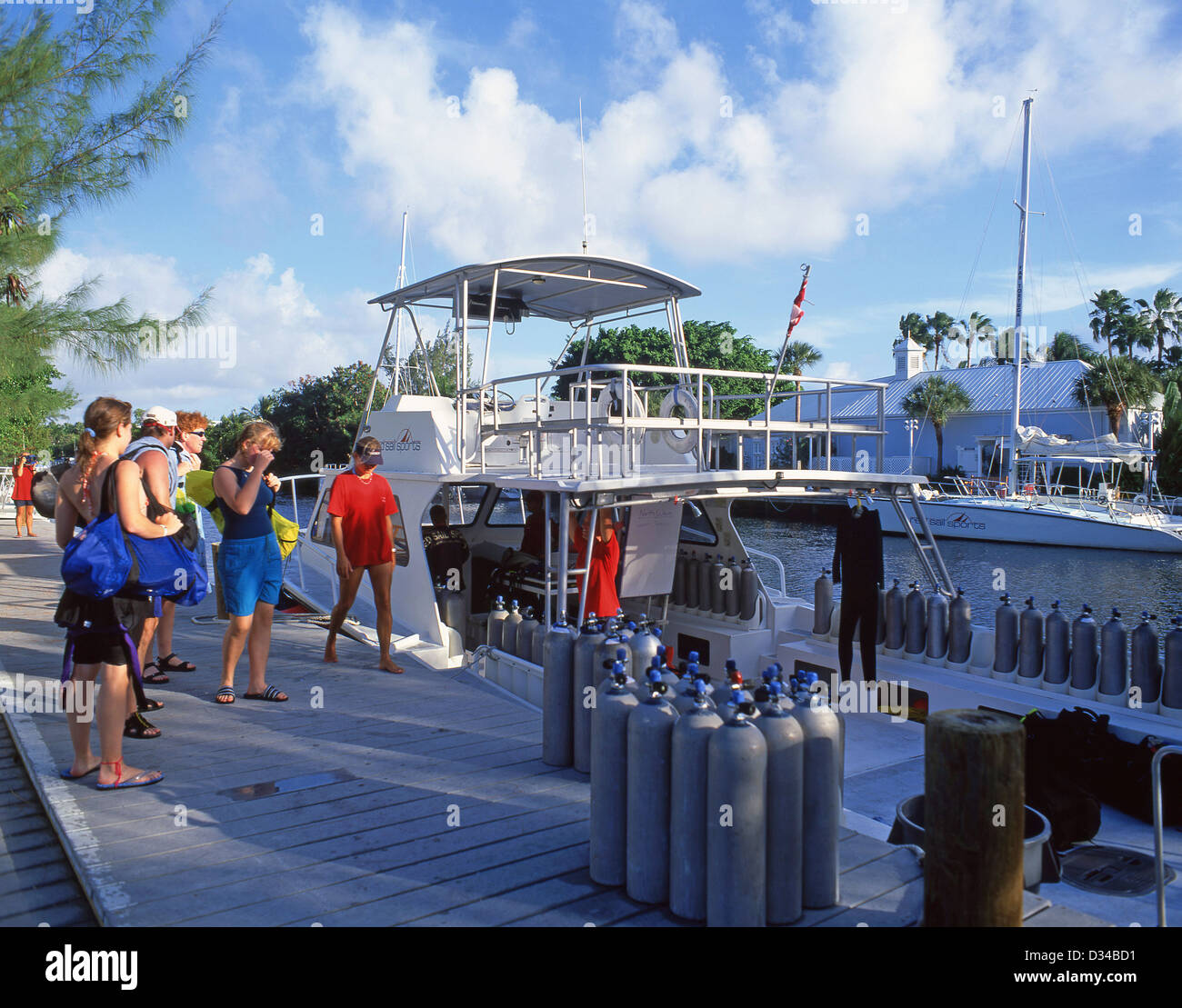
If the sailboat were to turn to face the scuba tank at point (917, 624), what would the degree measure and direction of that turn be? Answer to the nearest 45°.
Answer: approximately 90° to its left

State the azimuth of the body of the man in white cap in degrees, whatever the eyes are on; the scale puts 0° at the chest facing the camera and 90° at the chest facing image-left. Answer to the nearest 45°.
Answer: approximately 270°

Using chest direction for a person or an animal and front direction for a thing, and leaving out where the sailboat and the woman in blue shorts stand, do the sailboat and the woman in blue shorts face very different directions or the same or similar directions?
very different directions

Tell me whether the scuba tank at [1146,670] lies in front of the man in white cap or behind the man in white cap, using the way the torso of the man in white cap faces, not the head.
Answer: in front

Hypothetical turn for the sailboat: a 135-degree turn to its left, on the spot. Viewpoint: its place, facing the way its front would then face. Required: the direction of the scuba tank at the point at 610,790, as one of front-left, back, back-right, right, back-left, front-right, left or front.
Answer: front-right

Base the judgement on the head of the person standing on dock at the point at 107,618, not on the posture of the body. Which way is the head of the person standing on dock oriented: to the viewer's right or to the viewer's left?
to the viewer's right

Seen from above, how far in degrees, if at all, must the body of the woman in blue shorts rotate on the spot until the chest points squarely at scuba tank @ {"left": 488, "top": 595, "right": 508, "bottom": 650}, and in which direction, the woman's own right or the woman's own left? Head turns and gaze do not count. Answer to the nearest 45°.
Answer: approximately 90° to the woman's own left

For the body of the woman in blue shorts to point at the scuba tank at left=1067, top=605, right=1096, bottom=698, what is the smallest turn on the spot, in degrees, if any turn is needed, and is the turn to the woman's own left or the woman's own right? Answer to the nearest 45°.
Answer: approximately 45° to the woman's own left

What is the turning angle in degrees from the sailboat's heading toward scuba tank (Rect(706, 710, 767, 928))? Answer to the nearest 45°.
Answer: approximately 90° to its left

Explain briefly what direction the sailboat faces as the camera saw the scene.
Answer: facing to the left of the viewer

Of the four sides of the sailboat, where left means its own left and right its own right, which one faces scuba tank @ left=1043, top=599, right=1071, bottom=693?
left

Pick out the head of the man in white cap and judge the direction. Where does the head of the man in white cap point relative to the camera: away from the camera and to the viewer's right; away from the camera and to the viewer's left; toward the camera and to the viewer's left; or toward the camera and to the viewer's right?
away from the camera and to the viewer's right

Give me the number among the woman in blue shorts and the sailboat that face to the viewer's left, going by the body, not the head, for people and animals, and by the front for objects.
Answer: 1

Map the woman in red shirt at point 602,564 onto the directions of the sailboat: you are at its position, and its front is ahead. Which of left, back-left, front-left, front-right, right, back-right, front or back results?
left
